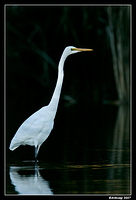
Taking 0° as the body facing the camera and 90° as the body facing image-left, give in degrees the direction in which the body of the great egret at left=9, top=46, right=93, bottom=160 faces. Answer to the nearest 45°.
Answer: approximately 270°
